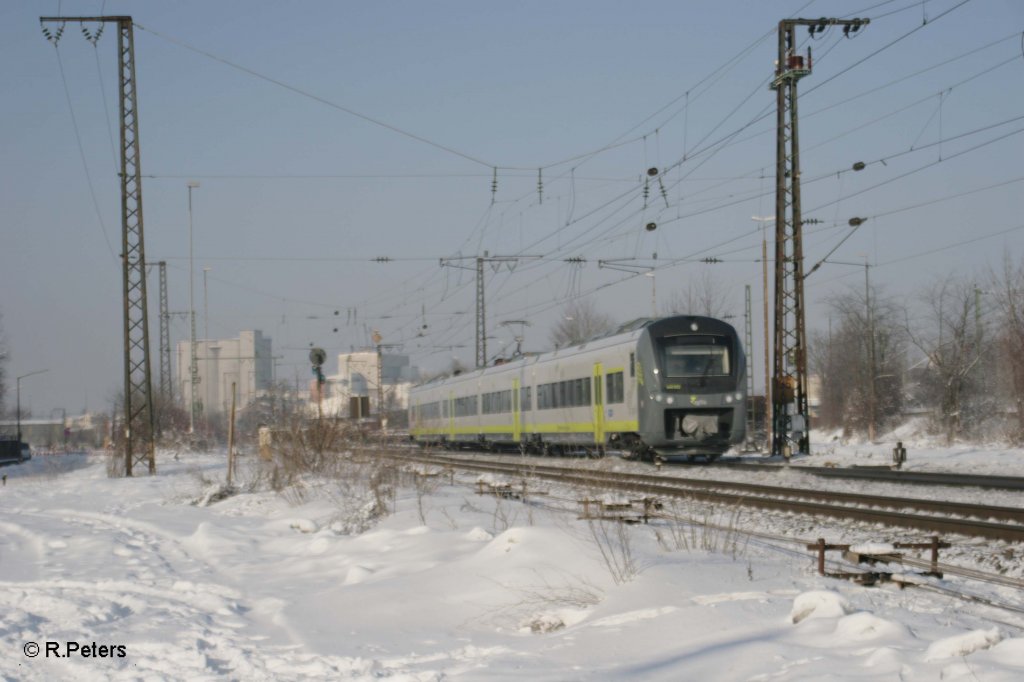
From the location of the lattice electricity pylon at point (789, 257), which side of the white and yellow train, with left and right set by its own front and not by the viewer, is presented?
front

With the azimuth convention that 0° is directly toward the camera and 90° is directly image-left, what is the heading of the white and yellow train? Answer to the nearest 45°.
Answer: approximately 315°

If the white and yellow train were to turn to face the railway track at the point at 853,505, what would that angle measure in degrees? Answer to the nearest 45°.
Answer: approximately 45° to its right

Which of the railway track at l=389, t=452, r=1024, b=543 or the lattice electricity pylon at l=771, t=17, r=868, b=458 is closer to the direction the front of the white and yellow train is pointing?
the railway track
